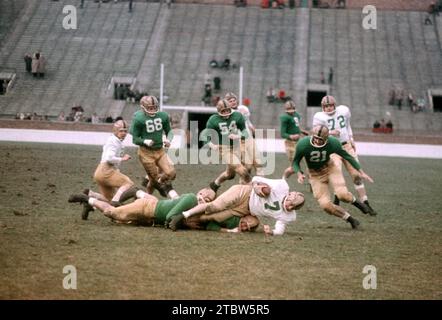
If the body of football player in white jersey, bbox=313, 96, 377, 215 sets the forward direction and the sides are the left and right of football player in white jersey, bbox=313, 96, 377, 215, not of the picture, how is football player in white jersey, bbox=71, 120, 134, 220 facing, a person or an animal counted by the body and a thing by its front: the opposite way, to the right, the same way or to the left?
to the left

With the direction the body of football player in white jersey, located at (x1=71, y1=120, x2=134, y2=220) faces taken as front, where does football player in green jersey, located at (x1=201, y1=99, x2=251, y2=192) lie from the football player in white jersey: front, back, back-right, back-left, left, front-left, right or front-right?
front-left

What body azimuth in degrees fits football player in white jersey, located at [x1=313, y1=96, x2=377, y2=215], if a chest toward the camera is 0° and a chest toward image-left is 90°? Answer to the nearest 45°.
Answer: approximately 0°

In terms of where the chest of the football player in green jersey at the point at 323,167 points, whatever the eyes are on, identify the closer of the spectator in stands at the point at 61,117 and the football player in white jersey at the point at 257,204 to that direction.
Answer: the football player in white jersey

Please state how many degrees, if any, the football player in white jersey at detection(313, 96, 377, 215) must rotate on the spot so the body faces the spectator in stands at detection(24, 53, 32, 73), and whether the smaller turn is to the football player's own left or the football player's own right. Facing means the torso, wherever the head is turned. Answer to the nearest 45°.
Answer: approximately 135° to the football player's own right

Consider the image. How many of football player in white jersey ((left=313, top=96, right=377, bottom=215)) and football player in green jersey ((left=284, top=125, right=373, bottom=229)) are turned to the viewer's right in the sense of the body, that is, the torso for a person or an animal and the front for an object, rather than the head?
0

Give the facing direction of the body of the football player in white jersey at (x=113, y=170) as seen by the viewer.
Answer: to the viewer's right

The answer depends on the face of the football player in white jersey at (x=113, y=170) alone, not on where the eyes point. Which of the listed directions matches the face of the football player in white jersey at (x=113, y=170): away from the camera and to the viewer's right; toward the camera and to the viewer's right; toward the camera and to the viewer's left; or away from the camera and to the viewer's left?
toward the camera and to the viewer's right

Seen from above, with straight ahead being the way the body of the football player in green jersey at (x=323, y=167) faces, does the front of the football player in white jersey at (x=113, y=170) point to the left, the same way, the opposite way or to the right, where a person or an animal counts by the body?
to the left

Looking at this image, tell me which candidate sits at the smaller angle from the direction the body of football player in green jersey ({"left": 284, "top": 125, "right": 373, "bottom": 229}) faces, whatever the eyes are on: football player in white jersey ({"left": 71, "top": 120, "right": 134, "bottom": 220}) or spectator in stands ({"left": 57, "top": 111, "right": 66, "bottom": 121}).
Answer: the football player in white jersey

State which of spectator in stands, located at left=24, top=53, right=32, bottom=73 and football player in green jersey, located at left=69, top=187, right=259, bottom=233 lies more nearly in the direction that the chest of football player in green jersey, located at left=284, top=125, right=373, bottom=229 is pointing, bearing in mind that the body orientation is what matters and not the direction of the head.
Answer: the football player in green jersey
